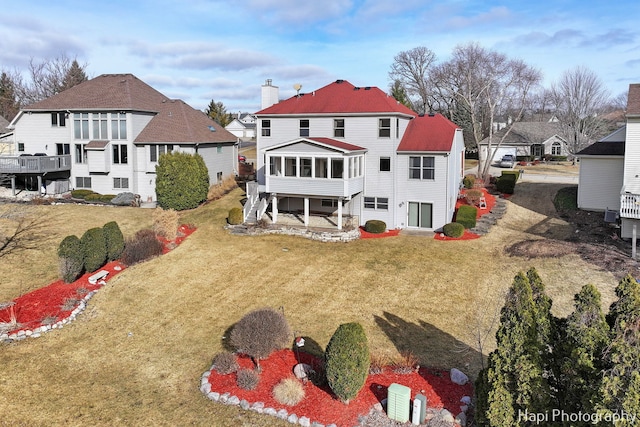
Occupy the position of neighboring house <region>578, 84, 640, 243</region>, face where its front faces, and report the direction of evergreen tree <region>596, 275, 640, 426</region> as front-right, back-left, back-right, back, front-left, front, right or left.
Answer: back

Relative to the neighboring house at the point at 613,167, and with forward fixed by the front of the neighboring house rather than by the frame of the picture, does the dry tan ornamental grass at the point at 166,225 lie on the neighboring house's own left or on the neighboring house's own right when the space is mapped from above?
on the neighboring house's own left

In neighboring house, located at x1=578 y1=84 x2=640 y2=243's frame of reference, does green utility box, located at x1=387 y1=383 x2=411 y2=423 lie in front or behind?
behind

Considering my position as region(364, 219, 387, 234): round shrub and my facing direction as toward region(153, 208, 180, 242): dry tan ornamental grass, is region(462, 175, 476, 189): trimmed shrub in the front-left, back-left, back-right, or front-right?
back-right

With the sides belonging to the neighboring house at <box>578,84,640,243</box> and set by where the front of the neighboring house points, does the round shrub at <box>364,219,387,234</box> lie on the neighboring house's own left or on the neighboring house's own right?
on the neighboring house's own left

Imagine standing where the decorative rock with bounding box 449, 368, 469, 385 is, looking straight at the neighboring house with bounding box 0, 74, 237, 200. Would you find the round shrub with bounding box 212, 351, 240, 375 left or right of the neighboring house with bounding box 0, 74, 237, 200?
left

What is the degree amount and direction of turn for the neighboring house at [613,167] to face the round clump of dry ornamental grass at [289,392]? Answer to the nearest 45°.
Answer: approximately 180°

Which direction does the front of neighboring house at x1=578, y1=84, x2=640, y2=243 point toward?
away from the camera

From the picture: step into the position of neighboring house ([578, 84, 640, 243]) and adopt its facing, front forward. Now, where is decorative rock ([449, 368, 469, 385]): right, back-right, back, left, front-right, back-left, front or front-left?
back

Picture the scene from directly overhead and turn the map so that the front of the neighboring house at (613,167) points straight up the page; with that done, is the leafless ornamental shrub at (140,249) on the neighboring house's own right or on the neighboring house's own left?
on the neighboring house's own left

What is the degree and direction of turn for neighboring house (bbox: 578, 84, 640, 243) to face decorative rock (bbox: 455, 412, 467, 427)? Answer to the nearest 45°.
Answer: approximately 180°
